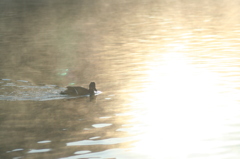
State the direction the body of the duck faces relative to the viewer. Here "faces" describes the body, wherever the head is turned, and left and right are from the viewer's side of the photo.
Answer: facing to the right of the viewer
